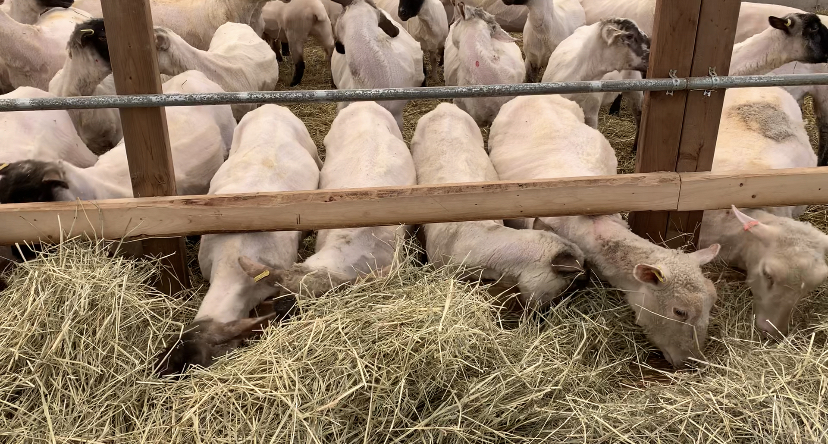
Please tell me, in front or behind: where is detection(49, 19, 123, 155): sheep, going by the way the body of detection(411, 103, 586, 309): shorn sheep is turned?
behind

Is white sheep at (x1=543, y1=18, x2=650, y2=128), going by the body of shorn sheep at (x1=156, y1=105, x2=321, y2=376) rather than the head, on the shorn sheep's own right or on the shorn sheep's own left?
on the shorn sheep's own left

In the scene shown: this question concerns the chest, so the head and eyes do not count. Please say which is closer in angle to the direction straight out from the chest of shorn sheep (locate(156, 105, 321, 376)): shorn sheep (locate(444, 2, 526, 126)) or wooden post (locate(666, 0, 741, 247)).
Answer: the wooden post

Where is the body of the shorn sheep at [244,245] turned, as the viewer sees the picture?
toward the camera

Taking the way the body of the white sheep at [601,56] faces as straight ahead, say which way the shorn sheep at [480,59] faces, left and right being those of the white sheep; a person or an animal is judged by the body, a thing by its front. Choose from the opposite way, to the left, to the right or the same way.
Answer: to the left

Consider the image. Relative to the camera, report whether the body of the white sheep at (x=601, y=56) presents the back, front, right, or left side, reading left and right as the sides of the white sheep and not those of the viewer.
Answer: right

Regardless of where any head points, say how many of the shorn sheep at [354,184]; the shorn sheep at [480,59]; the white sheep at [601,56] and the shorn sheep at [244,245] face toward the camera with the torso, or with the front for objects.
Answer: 2

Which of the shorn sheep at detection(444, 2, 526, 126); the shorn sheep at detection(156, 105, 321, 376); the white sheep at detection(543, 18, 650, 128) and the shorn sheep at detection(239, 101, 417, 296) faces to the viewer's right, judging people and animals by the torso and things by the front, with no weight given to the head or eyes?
the white sheep

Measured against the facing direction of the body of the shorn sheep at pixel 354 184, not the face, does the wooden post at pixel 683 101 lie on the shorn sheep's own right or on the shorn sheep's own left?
on the shorn sheep's own left

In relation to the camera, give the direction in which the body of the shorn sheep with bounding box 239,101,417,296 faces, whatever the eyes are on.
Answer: toward the camera

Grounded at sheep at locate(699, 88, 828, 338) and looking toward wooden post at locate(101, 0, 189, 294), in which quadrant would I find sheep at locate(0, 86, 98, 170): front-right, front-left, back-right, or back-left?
front-right

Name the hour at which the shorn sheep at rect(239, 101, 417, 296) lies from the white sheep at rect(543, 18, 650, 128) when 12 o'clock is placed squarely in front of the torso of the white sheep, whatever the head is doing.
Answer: The shorn sheep is roughly at 4 o'clock from the white sheep.

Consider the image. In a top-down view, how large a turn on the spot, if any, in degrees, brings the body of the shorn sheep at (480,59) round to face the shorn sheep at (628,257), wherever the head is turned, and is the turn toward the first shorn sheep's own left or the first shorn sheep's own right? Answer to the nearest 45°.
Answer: approximately 180°

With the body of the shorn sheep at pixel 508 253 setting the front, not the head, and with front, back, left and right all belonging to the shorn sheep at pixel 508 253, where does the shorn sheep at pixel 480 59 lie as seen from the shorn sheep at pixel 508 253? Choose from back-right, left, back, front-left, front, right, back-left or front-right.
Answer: back-left

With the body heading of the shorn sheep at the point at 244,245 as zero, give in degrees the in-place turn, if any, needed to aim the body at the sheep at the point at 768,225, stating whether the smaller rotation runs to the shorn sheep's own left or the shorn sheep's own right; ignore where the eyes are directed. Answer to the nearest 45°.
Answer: approximately 90° to the shorn sheep's own left

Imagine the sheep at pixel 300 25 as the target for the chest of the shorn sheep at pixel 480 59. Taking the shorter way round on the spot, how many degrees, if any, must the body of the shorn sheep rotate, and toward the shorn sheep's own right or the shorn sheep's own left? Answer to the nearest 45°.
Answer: approximately 45° to the shorn sheep's own left
